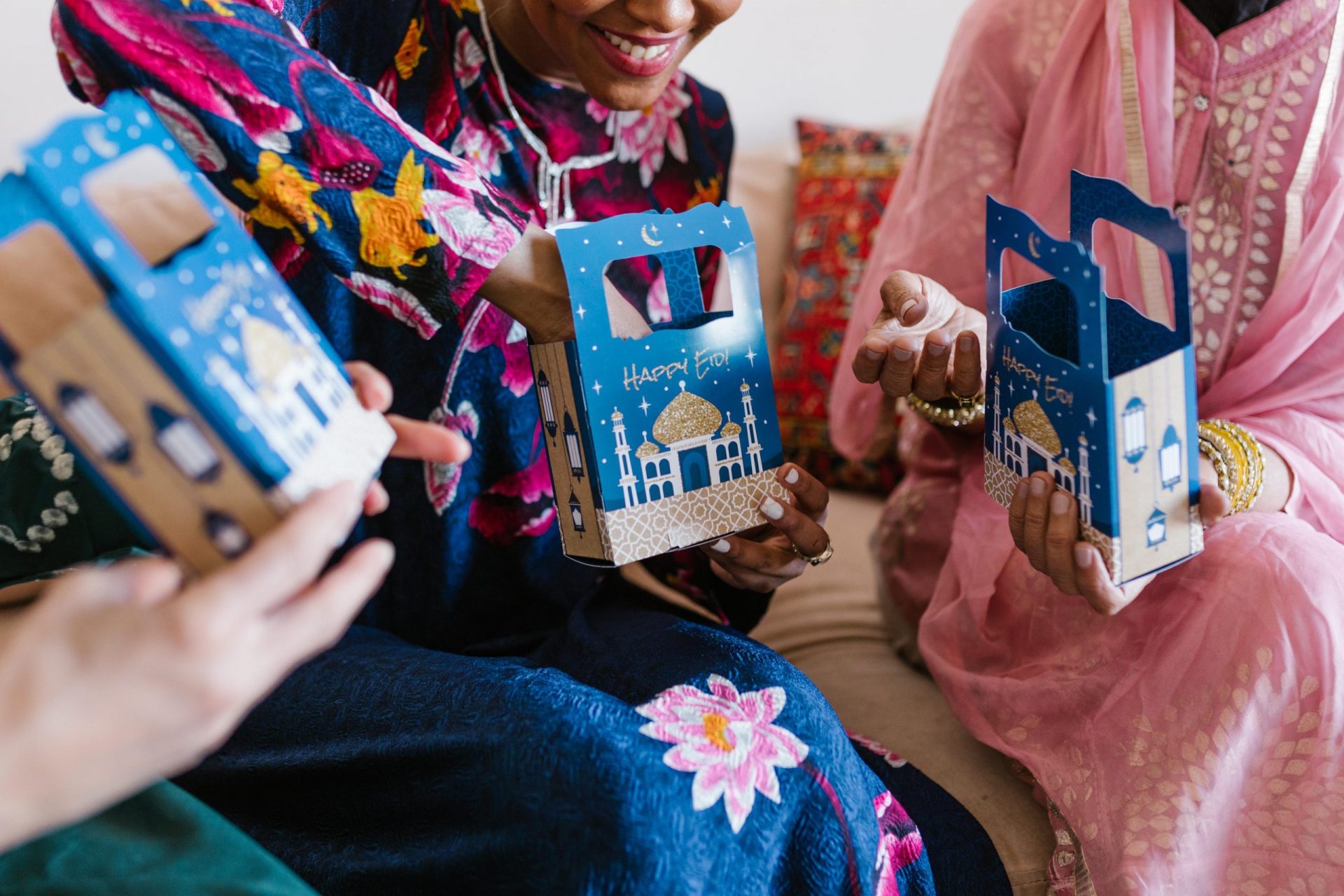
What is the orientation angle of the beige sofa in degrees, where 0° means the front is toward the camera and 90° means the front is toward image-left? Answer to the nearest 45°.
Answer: approximately 0°

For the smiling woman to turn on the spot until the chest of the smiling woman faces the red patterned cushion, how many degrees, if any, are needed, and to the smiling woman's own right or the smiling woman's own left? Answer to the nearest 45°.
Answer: approximately 90° to the smiling woman's own left

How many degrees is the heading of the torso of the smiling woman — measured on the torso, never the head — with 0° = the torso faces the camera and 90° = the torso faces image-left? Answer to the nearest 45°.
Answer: approximately 315°
